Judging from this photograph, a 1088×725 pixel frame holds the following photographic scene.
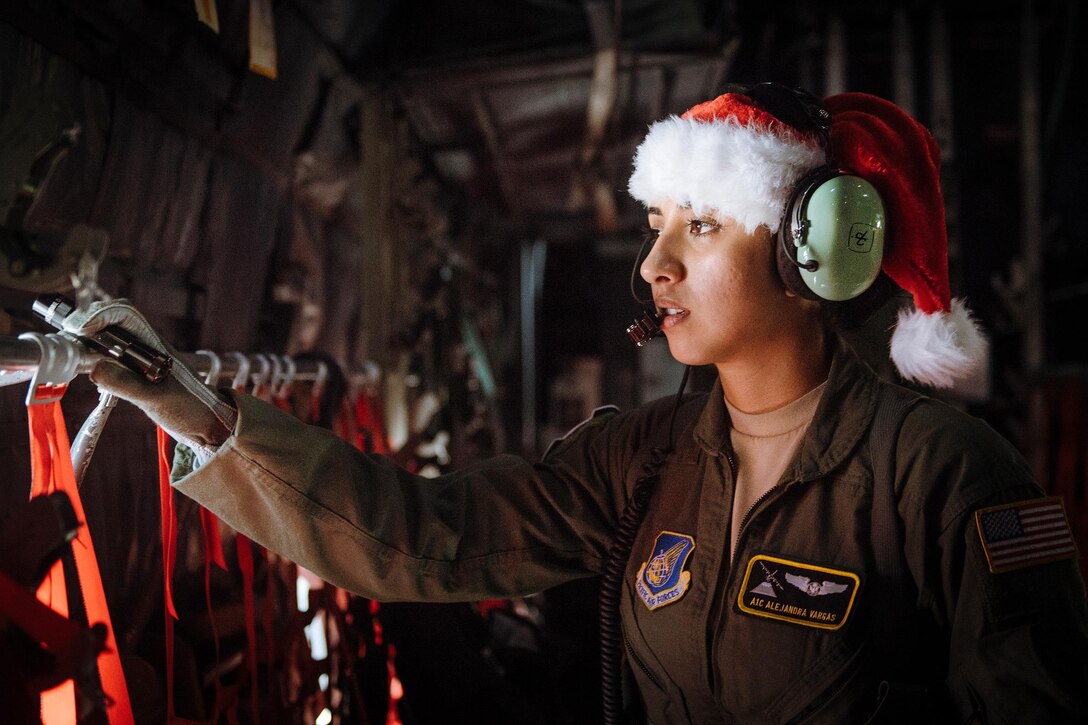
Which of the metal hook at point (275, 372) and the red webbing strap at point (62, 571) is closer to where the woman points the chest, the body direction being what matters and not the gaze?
the red webbing strap

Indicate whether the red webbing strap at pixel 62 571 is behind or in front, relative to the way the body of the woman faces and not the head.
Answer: in front

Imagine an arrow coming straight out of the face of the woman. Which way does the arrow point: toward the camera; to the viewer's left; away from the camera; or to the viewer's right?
to the viewer's left
